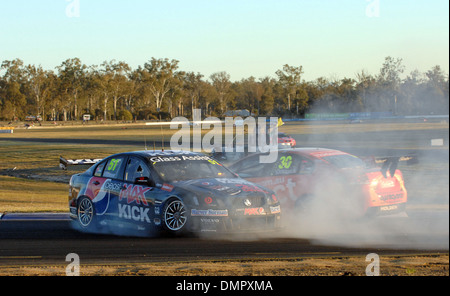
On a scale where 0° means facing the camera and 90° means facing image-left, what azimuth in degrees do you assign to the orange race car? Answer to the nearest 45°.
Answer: approximately 135°

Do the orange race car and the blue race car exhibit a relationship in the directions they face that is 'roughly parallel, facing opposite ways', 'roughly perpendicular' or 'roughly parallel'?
roughly parallel, facing opposite ways

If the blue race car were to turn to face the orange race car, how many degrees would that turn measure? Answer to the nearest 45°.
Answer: approximately 45° to its left
